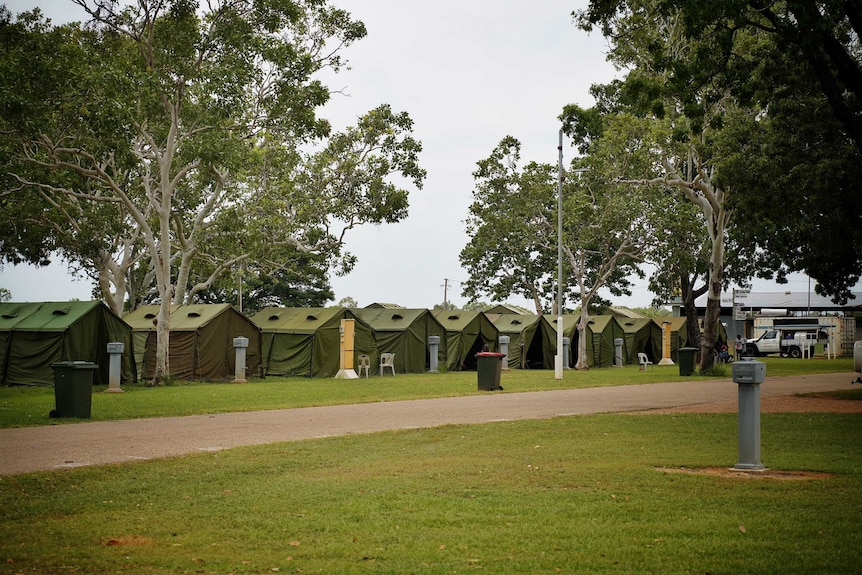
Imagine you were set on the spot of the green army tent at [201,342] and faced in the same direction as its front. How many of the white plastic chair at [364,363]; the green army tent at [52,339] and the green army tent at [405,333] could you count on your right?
1

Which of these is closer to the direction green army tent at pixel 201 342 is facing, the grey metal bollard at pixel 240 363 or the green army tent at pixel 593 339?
the grey metal bollard

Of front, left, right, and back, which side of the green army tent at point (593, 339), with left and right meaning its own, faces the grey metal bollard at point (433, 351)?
right

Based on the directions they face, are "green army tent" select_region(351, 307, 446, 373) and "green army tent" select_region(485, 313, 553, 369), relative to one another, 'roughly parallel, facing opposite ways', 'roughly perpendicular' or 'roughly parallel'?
roughly parallel

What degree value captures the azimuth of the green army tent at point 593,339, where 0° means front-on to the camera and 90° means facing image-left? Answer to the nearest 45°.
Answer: approximately 315°

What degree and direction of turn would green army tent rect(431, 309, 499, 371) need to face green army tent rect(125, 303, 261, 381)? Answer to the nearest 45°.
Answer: approximately 90° to its right

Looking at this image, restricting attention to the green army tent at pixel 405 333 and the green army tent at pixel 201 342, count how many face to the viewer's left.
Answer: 0

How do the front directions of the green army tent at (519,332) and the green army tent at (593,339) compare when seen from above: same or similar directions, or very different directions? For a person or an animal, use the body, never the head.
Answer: same or similar directions

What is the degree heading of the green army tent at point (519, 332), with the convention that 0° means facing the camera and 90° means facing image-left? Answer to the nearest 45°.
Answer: approximately 315°

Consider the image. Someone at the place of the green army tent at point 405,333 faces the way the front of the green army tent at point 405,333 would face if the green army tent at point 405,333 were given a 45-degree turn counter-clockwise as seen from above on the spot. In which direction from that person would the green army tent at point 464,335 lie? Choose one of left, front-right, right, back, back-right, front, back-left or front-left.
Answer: front-left

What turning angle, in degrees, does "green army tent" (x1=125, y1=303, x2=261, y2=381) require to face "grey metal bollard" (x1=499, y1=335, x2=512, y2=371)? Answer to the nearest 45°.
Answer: approximately 90° to its left

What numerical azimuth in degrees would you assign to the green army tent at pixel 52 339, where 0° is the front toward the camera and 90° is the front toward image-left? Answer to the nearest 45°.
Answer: approximately 315°

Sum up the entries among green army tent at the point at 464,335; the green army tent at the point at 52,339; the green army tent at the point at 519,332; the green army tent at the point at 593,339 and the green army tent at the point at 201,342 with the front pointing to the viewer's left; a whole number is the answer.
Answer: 0

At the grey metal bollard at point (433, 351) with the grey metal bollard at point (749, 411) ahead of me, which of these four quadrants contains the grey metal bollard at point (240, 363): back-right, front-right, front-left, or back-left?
front-right

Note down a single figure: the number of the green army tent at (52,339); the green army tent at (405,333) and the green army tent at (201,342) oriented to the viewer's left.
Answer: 0

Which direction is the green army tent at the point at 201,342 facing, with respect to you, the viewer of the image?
facing the viewer and to the right of the viewer

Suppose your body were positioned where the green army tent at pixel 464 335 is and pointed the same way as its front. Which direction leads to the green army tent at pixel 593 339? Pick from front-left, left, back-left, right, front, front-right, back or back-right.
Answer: left
